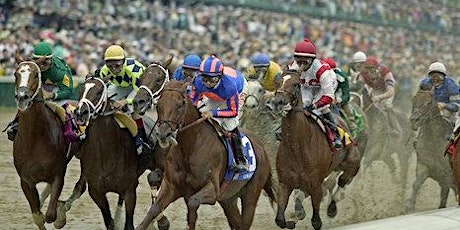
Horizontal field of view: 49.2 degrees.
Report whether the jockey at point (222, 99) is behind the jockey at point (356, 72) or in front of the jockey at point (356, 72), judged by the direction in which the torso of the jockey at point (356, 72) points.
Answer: in front

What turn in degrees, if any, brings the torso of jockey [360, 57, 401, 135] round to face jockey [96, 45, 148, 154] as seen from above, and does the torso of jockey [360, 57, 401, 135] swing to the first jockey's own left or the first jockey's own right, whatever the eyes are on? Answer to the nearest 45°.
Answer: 0° — they already face them

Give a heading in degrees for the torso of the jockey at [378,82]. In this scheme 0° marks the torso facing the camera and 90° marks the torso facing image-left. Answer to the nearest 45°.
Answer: approximately 45°

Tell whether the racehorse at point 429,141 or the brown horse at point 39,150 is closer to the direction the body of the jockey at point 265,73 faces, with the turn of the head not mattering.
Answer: the brown horse

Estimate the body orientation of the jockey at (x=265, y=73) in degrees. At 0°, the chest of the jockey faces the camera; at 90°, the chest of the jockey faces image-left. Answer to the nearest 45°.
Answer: approximately 45°

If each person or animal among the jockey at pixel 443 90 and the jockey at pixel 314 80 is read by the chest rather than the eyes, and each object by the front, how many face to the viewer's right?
0

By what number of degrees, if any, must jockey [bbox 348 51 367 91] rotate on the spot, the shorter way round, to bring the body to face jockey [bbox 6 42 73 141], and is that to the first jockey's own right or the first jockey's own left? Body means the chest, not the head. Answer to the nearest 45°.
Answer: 0° — they already face them

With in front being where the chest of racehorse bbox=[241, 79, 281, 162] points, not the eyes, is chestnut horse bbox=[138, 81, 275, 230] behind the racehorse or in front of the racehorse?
in front

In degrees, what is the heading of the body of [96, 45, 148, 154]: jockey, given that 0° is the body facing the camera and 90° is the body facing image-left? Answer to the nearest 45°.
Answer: approximately 45°
